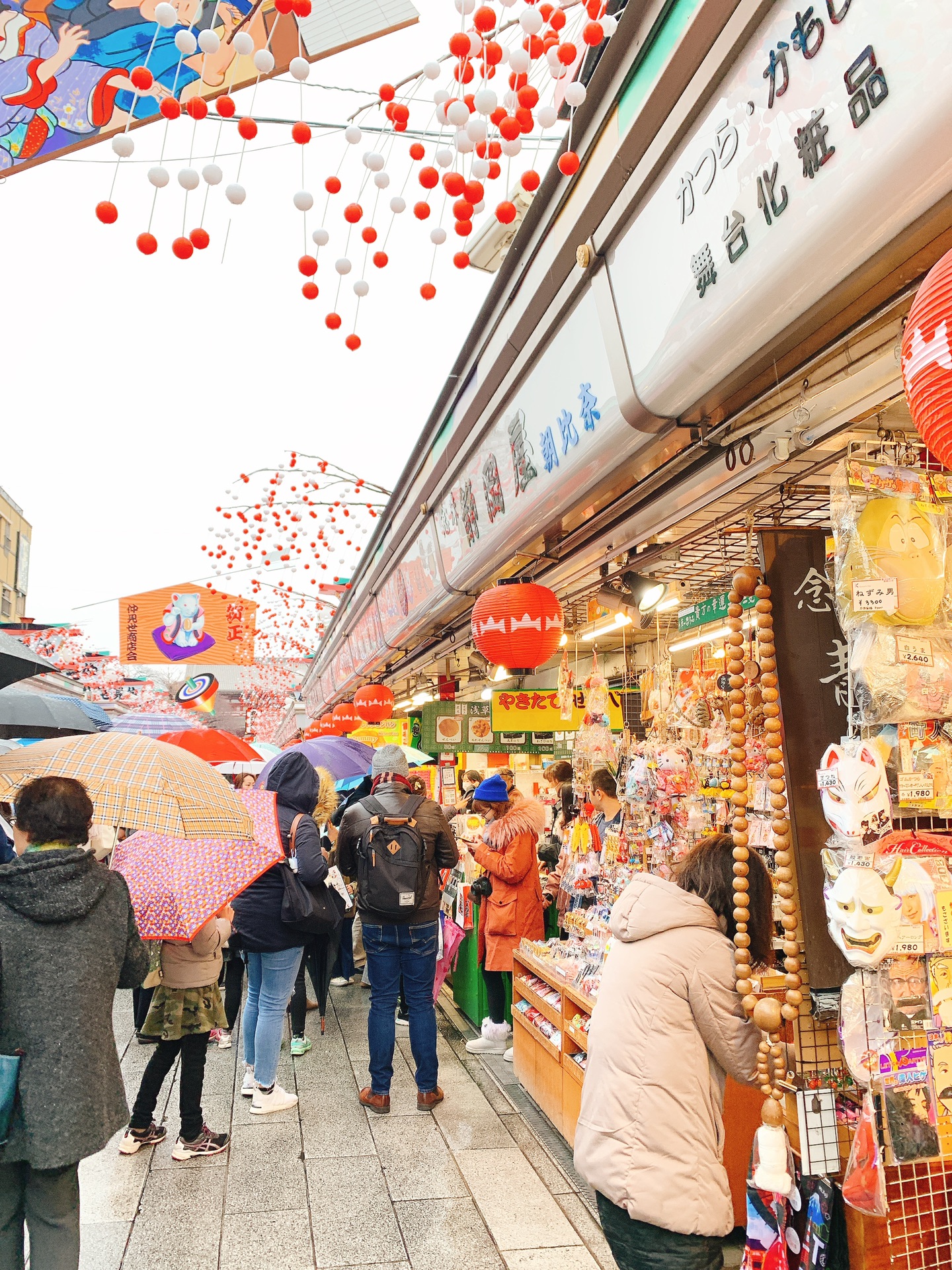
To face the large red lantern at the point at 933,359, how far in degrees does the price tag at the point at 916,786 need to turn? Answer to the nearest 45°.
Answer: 0° — it already faces it

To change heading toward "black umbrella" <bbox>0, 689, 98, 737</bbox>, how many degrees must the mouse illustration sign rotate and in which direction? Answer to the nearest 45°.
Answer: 0° — it already faces it

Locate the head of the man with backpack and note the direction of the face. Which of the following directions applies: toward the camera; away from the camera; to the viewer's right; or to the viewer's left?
away from the camera

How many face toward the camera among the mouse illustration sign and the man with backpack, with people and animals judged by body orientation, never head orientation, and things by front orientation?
1

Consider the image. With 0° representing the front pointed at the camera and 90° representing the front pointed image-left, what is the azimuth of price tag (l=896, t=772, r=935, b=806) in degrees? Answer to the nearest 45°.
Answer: approximately 0°

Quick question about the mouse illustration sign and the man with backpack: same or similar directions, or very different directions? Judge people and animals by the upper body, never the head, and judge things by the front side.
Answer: very different directions

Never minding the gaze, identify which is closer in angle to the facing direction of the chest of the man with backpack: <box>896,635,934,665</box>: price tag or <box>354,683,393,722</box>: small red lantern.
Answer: the small red lantern

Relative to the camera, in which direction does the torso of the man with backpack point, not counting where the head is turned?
away from the camera
